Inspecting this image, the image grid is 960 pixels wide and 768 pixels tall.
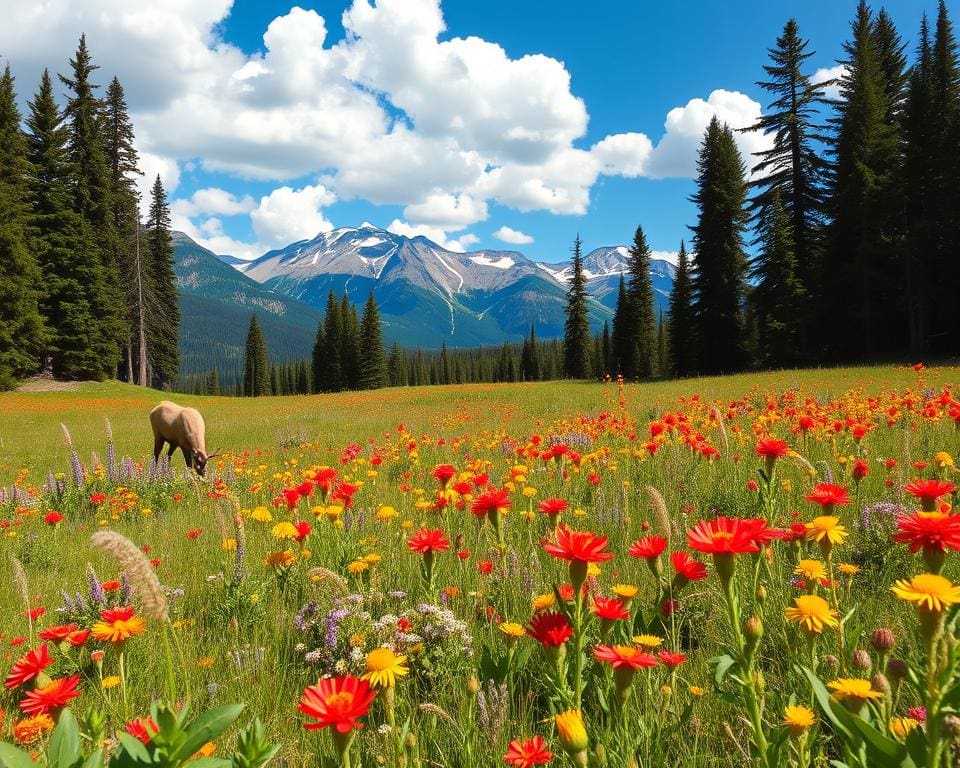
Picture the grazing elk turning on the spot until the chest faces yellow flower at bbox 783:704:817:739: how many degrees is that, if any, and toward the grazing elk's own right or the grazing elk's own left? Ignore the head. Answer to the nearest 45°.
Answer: approximately 45° to the grazing elk's own right

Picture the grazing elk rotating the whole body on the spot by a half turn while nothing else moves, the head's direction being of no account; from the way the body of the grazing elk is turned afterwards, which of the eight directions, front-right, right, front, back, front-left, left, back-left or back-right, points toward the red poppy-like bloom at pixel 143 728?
back-left

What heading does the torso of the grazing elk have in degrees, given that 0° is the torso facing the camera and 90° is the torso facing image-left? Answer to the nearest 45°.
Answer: approximately 315°

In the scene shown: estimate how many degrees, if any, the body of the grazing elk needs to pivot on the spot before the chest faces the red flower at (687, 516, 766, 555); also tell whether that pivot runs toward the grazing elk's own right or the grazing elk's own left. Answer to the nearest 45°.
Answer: approximately 45° to the grazing elk's own right

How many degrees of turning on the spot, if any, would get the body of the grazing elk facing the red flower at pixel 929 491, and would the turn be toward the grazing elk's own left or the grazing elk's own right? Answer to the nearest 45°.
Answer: approximately 45° to the grazing elk's own right

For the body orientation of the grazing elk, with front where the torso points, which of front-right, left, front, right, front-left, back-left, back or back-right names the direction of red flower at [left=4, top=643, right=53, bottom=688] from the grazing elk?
front-right

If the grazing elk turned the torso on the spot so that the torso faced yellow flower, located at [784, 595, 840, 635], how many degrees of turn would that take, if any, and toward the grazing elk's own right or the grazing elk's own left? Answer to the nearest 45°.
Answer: approximately 45° to the grazing elk's own right

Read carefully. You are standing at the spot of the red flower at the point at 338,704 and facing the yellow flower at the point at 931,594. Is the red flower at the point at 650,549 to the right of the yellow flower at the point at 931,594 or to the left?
left

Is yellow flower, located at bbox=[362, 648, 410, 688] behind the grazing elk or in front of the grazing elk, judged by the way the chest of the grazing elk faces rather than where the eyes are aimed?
in front

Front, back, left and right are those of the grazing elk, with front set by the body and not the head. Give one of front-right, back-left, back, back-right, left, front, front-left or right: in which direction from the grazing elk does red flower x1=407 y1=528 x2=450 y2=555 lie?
front-right

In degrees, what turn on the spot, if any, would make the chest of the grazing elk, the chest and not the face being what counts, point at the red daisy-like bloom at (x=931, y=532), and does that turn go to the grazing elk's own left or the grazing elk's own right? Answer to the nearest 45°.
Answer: approximately 45° to the grazing elk's own right

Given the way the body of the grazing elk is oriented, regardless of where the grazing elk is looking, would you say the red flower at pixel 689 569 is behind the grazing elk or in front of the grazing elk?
in front
